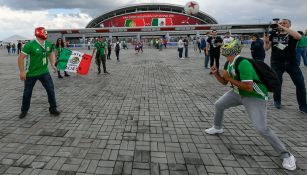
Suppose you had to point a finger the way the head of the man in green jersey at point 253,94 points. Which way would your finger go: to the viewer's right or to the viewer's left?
to the viewer's left

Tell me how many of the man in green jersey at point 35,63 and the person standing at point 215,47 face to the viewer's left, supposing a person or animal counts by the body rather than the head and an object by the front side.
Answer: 0

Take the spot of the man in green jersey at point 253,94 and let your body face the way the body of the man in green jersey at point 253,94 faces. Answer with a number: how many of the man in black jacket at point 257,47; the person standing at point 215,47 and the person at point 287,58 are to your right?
3

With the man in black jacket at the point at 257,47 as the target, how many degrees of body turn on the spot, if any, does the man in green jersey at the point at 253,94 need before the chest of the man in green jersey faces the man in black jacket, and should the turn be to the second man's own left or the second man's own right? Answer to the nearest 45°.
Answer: approximately 90° to the second man's own right

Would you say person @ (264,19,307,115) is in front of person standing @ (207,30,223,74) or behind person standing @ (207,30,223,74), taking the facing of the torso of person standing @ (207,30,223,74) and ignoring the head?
in front

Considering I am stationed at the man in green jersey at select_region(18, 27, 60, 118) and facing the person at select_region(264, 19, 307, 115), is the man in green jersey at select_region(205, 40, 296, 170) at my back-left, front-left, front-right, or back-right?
front-right

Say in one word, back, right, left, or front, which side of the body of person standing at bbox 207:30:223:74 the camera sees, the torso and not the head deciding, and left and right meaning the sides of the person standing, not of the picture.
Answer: front

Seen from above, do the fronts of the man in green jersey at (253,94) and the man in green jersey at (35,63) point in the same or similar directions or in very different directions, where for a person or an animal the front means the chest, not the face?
very different directions

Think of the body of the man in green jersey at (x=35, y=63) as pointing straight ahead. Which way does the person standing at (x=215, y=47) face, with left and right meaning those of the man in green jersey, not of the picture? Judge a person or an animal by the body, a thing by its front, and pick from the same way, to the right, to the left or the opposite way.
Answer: to the right

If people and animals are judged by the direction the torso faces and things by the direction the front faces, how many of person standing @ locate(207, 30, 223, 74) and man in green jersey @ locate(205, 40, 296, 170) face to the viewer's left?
1

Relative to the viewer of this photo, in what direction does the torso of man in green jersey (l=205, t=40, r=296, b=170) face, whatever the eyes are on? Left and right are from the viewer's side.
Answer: facing to the left of the viewer

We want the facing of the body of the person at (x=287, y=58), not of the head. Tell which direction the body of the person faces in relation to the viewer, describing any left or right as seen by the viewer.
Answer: facing the viewer and to the left of the viewer

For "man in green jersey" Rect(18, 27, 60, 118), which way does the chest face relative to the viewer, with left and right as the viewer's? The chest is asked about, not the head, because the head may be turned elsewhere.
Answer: facing the viewer and to the right of the viewer

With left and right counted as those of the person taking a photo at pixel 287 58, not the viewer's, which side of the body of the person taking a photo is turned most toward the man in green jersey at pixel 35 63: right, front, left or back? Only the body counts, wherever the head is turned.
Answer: front

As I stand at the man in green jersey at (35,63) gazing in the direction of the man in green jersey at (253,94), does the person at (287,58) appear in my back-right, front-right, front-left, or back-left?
front-left
